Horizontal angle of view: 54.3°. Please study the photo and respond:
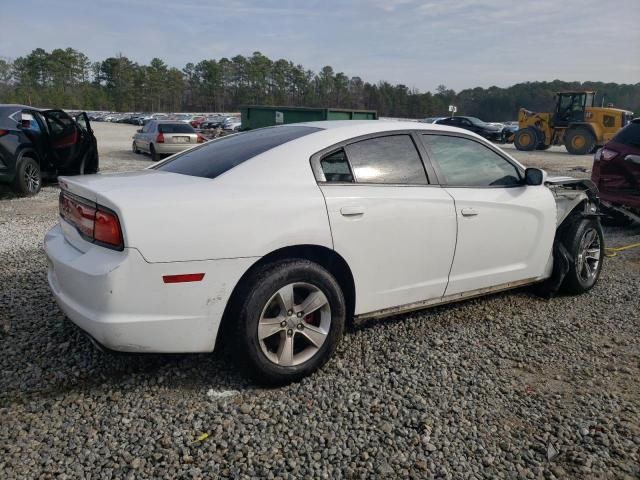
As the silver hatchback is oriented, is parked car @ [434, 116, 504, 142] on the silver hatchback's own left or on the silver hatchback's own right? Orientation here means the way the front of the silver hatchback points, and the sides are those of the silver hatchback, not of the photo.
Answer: on the silver hatchback's own right

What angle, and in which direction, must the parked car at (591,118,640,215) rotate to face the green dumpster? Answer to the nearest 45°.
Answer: approximately 90° to its left

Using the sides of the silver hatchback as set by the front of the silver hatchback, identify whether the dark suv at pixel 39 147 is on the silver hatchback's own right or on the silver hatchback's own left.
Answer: on the silver hatchback's own left

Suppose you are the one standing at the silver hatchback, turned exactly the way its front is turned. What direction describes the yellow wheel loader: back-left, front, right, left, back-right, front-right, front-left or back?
back-right

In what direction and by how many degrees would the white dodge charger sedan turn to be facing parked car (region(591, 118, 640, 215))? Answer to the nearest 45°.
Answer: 0° — it already faces it

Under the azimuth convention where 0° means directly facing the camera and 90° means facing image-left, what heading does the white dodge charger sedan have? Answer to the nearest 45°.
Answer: approximately 225°

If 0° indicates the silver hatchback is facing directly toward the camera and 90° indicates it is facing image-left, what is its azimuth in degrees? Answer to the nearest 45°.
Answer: approximately 135°

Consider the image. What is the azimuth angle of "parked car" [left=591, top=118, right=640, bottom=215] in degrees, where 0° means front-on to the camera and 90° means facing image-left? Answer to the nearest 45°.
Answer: approximately 225°

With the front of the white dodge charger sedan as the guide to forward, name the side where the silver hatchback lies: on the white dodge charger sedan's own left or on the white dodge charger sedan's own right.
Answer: on the white dodge charger sedan's own left
